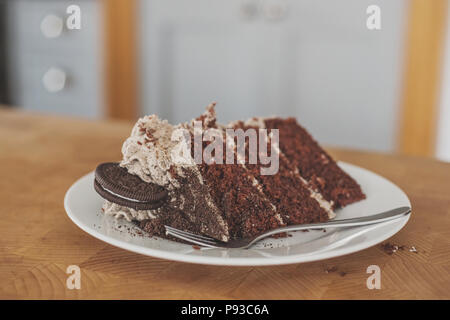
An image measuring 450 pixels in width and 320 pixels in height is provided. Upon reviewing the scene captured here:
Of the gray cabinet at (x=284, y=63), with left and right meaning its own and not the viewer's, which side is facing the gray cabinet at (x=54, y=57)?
right

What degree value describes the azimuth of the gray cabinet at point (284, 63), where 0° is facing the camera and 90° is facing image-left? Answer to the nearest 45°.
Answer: approximately 0°

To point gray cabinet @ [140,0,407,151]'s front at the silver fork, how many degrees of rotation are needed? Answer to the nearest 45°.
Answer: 0° — it already faces it

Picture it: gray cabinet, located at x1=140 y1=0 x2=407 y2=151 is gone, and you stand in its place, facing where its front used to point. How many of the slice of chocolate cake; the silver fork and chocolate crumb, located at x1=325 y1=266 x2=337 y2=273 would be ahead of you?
3

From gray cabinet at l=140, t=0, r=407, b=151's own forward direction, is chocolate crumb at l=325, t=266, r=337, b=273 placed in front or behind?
in front

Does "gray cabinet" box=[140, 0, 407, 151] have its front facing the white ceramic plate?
yes

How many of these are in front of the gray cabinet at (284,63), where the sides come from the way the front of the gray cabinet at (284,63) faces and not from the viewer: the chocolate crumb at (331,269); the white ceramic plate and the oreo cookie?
3

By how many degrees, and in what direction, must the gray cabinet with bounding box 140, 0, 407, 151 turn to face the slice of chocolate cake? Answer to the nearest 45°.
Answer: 0° — it already faces it
